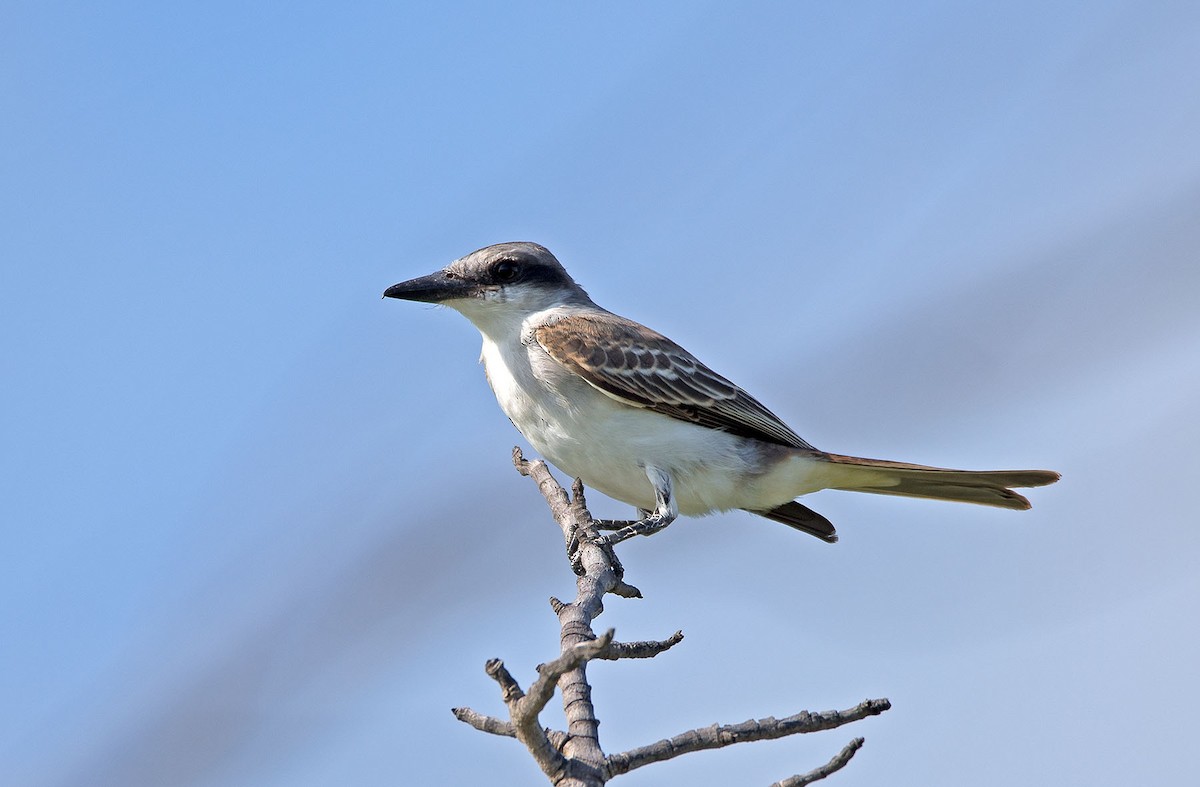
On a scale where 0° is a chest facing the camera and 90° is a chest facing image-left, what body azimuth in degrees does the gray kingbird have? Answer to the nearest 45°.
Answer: approximately 90°
